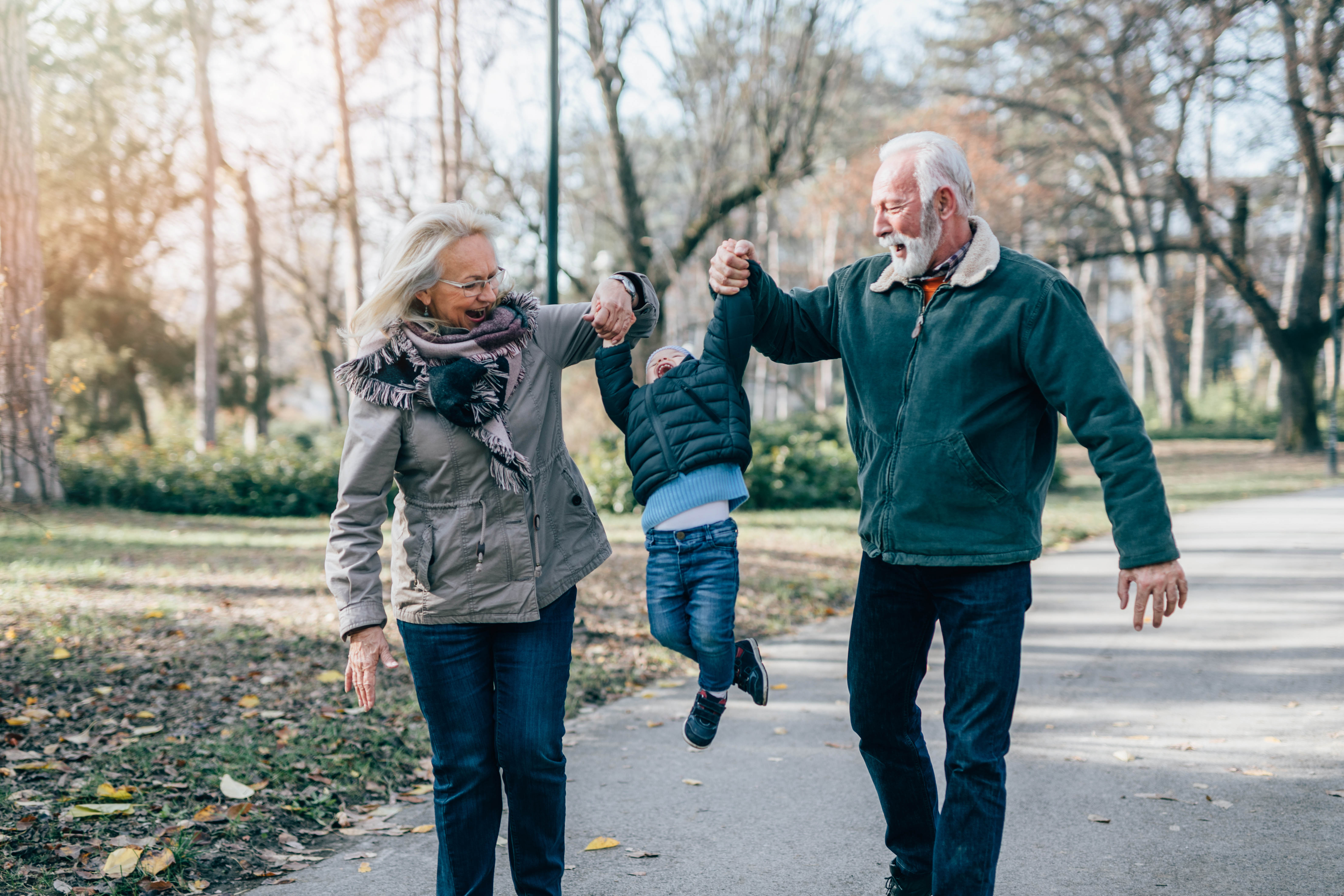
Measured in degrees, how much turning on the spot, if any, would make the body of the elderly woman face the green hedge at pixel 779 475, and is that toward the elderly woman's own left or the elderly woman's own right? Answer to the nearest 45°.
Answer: approximately 180°

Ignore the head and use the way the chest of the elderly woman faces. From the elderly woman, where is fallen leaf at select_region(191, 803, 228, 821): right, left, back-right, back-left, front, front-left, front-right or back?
back-right

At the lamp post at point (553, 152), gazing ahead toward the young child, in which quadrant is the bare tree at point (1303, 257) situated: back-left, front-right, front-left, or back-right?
back-left

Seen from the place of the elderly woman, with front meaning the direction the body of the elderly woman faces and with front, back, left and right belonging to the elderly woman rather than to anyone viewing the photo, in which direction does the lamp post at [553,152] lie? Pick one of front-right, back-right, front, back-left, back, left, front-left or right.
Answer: back

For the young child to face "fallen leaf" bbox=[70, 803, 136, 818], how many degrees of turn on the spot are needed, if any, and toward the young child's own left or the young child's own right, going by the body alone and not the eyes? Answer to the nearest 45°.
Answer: approximately 90° to the young child's own right

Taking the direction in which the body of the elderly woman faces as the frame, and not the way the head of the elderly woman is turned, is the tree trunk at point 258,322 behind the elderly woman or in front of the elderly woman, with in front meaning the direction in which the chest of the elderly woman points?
behind

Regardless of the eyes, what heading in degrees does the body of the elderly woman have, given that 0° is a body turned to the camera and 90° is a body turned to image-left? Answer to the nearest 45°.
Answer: approximately 0°

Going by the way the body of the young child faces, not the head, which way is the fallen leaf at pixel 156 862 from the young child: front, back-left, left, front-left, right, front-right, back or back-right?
right

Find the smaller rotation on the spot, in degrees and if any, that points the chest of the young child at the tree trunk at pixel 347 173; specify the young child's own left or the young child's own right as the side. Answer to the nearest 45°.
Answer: approximately 180°

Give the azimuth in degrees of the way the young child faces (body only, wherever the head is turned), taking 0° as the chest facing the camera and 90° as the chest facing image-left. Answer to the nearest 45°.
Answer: approximately 0°

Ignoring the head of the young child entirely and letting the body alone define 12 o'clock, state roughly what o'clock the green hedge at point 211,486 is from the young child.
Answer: The green hedge is roughly at 5 o'clock from the young child.

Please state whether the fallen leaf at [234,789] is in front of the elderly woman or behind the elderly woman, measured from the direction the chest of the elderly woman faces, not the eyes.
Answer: behind

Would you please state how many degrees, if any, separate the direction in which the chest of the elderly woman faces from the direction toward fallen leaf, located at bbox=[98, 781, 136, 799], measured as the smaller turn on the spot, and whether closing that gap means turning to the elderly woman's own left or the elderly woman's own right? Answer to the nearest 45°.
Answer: approximately 135° to the elderly woman's own right

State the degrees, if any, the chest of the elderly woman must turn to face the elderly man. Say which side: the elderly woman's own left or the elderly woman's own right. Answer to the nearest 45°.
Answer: approximately 90° to the elderly woman's own left

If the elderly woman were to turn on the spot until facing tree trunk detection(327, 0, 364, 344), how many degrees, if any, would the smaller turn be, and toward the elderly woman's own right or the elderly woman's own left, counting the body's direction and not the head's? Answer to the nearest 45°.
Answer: approximately 180°

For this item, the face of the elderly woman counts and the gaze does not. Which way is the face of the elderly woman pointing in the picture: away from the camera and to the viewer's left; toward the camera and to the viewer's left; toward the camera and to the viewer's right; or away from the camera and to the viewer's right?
toward the camera and to the viewer's right
